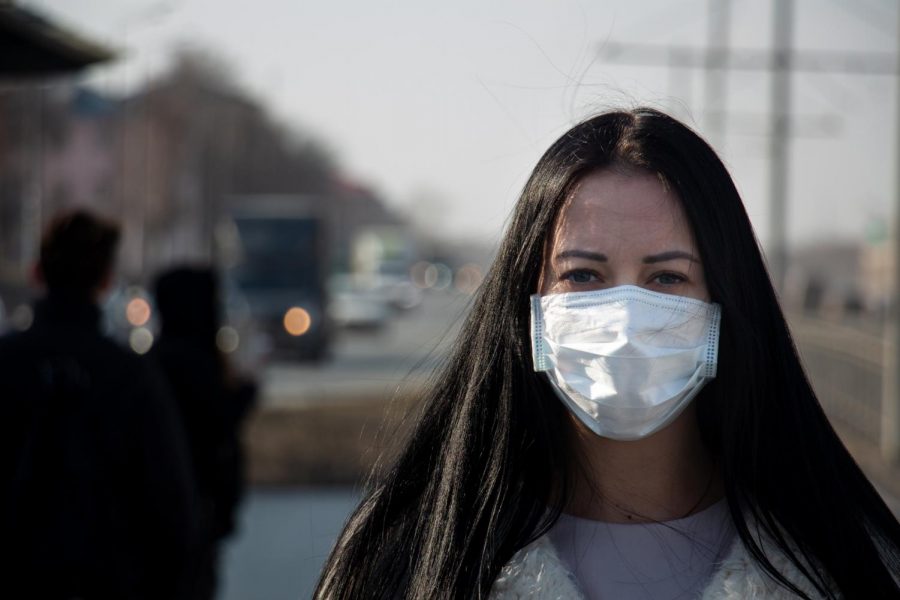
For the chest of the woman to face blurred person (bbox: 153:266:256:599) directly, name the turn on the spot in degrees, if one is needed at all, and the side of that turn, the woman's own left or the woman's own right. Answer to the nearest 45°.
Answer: approximately 135° to the woman's own right

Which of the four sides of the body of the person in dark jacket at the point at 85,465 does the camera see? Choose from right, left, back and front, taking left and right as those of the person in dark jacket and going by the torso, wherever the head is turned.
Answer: back

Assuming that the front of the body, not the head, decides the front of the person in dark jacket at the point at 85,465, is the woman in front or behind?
behind

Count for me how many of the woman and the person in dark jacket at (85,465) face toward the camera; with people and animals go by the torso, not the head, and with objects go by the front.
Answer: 1

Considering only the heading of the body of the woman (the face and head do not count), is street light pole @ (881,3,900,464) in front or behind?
behind
